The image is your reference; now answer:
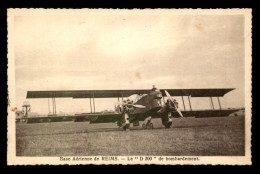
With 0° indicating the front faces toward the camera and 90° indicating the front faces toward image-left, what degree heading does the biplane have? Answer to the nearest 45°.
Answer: approximately 315°
